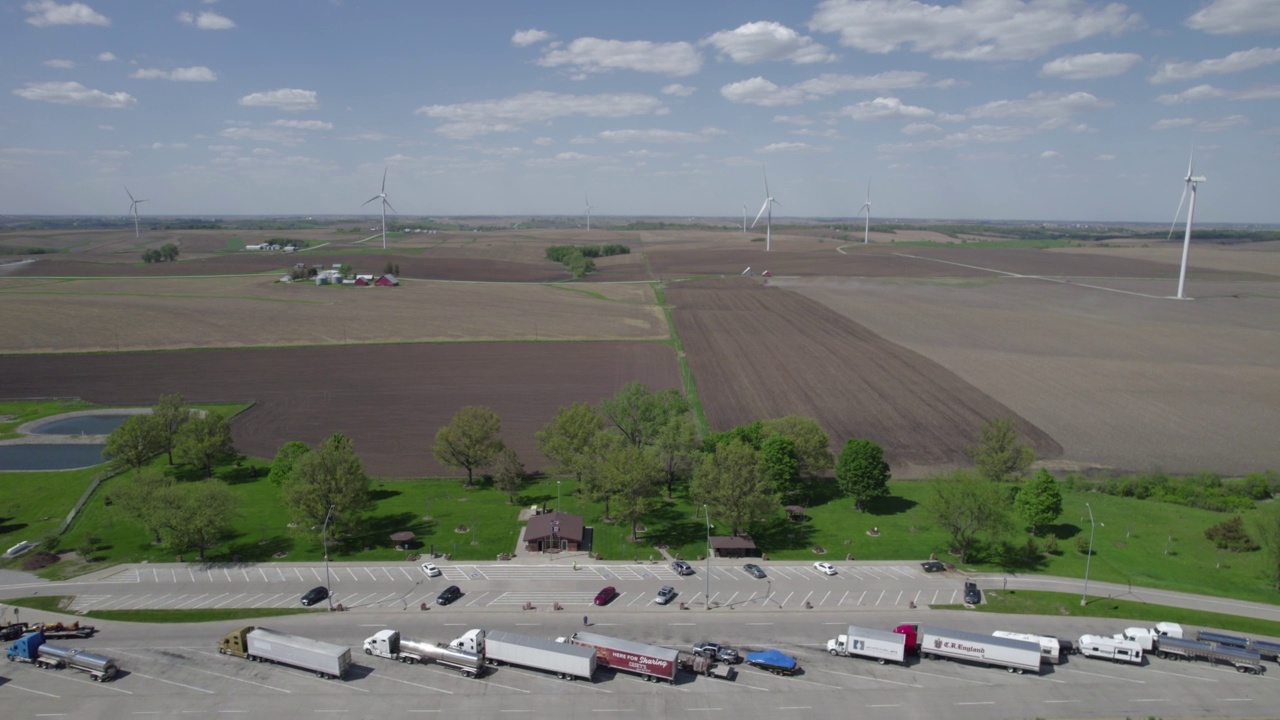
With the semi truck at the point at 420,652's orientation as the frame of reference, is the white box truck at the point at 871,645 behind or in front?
behind

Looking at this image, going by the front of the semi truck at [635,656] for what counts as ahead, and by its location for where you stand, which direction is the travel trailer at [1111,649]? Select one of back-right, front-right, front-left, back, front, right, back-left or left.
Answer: back-right

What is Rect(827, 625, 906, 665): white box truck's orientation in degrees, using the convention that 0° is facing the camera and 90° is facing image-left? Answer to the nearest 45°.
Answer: approximately 90°

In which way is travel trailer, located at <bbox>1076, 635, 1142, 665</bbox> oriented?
to the viewer's left

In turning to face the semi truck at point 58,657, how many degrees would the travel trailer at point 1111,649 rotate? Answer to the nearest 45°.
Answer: approximately 45° to its left

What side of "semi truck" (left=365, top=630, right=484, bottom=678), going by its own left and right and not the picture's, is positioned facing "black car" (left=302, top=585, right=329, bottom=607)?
front

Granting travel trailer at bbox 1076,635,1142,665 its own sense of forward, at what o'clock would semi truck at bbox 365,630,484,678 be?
semi truck at bbox 365,630,484,678 is roughly at 11 o'clock from travel trailer at bbox 1076,635,1142,665.

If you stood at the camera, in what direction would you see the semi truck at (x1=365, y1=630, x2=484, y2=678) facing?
facing away from the viewer and to the left of the viewer

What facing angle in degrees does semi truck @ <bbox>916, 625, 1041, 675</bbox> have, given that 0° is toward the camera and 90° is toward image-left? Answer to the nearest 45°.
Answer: approximately 90°
